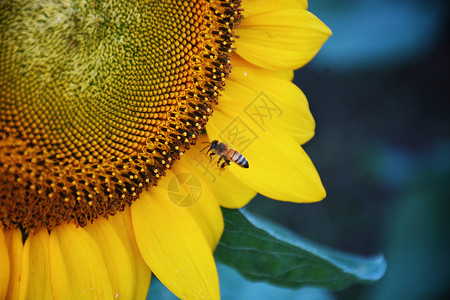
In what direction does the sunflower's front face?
toward the camera

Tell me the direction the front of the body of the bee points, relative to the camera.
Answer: to the viewer's left
